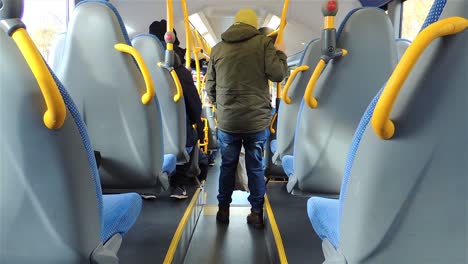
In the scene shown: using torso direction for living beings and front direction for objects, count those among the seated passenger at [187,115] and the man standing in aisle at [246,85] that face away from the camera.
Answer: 2

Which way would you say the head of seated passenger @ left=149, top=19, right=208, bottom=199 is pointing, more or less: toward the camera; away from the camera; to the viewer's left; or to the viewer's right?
away from the camera

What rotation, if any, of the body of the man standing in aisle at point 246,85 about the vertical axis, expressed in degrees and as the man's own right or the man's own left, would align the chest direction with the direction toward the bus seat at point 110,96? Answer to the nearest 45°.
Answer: approximately 135° to the man's own left

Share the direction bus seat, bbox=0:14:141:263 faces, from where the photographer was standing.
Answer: facing away from the viewer and to the right of the viewer

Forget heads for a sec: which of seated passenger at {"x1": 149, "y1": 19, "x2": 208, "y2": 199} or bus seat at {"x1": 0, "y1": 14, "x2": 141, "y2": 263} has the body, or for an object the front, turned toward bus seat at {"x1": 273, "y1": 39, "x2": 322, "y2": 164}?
bus seat at {"x1": 0, "y1": 14, "x2": 141, "y2": 263}

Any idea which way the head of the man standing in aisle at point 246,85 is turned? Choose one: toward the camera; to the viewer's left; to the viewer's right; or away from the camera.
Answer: away from the camera

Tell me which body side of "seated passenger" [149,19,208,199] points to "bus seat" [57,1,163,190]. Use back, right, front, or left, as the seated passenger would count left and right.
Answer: back

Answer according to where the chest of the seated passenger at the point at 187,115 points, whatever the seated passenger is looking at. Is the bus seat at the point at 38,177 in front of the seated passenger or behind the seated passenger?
behind

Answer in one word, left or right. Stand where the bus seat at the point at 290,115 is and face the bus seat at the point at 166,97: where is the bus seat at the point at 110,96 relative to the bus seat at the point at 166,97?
left

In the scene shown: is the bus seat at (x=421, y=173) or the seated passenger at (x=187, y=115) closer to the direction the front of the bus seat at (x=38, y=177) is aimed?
the seated passenger

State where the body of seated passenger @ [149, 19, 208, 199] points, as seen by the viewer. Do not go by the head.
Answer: away from the camera

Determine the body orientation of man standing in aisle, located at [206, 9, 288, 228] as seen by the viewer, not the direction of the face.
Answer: away from the camera

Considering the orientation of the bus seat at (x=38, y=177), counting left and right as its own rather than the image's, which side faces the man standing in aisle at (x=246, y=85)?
front

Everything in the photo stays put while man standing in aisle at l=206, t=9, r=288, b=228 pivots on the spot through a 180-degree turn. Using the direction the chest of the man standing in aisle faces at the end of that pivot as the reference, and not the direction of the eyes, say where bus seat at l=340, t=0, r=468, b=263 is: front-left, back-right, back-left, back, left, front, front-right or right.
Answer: front
